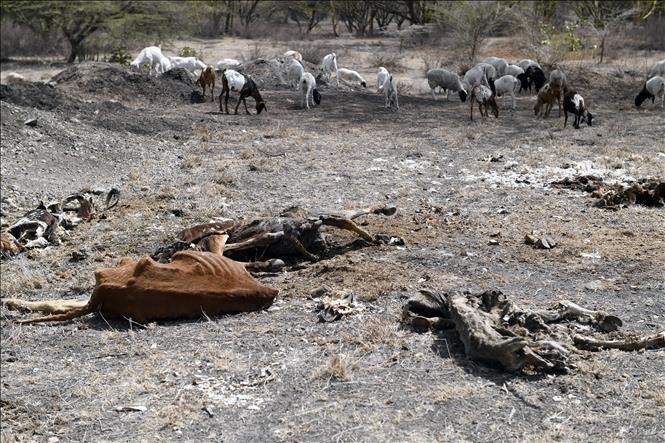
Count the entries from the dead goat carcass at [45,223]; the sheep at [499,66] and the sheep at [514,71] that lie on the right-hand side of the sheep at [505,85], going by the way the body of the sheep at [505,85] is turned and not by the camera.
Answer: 2

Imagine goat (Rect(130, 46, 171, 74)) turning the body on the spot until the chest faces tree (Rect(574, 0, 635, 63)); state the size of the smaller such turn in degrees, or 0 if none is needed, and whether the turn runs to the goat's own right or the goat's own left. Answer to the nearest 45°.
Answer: approximately 180°

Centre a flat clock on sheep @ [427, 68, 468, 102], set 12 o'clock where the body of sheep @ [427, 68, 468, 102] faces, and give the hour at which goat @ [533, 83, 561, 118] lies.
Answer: goat @ [533, 83, 561, 118] is roughly at 2 o'clock from sheep @ [427, 68, 468, 102].

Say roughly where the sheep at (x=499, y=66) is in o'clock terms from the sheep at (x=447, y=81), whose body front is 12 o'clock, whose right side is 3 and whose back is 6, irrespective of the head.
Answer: the sheep at (x=499, y=66) is roughly at 10 o'clock from the sheep at (x=447, y=81).

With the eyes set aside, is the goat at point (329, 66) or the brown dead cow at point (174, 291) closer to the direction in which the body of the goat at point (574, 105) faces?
the brown dead cow

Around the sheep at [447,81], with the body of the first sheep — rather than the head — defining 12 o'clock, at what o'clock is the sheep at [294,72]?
The sheep at [294,72] is roughly at 6 o'clock from the sheep at [447,81].

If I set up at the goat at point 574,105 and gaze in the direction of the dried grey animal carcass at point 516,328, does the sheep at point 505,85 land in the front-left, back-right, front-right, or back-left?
back-right

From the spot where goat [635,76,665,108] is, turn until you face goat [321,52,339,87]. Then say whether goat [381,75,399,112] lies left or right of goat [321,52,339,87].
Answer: left

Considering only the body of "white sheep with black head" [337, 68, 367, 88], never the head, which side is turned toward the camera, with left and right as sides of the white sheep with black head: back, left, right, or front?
right

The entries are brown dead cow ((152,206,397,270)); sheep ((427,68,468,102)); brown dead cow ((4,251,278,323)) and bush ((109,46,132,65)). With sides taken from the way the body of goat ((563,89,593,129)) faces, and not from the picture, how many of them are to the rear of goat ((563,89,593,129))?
2

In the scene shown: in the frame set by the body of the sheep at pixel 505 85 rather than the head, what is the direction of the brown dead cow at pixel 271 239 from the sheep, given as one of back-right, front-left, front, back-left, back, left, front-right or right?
left

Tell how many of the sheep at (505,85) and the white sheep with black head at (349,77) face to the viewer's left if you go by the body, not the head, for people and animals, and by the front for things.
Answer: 1

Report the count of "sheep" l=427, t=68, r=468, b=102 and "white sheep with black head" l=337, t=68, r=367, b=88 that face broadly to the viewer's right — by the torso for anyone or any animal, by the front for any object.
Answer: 2

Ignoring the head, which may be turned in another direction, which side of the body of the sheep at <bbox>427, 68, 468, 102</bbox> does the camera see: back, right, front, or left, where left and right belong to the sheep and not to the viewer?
right

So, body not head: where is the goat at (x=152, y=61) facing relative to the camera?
to the viewer's left
